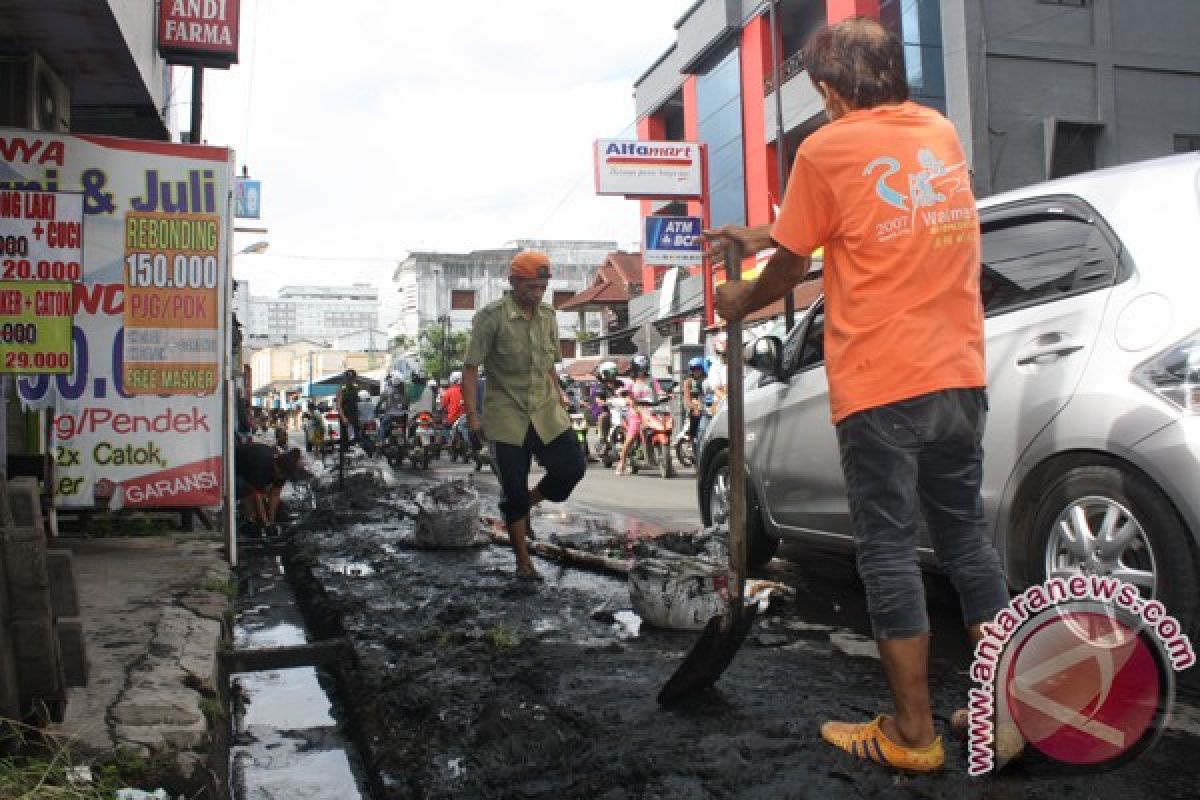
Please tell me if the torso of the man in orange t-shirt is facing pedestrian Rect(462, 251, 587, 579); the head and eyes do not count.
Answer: yes

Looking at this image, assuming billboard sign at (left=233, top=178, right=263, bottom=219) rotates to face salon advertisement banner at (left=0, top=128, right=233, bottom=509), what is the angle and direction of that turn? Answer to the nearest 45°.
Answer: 0° — it already faces it
